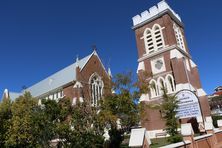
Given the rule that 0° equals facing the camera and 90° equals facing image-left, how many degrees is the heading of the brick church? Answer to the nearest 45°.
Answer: approximately 315°

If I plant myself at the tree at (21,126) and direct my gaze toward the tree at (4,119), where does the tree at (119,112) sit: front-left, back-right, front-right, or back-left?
back-right

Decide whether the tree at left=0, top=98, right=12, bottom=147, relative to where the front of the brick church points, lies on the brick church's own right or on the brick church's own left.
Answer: on the brick church's own right

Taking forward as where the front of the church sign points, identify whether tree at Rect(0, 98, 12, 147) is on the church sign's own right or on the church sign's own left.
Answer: on the church sign's own right

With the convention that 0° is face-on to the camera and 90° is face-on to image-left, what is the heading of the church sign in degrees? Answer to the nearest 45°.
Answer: approximately 0°

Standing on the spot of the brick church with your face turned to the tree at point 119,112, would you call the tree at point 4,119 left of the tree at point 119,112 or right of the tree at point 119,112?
right

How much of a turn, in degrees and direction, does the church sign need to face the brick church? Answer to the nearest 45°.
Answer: approximately 135° to its right

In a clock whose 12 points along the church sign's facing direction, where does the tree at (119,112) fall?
The tree is roughly at 2 o'clock from the church sign.
